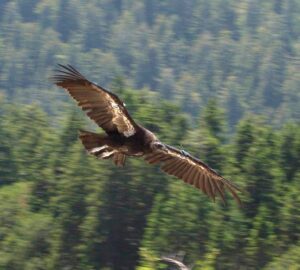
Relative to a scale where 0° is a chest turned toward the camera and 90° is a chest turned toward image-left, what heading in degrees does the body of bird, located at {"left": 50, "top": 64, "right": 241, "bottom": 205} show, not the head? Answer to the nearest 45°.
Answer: approximately 315°
